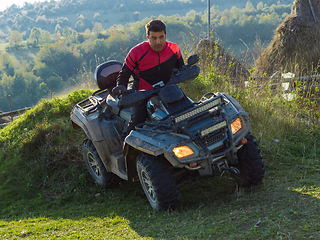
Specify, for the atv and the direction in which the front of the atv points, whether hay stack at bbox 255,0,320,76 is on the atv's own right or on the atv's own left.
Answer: on the atv's own left

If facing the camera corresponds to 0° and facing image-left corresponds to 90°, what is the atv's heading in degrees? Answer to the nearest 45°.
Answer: approximately 315°
